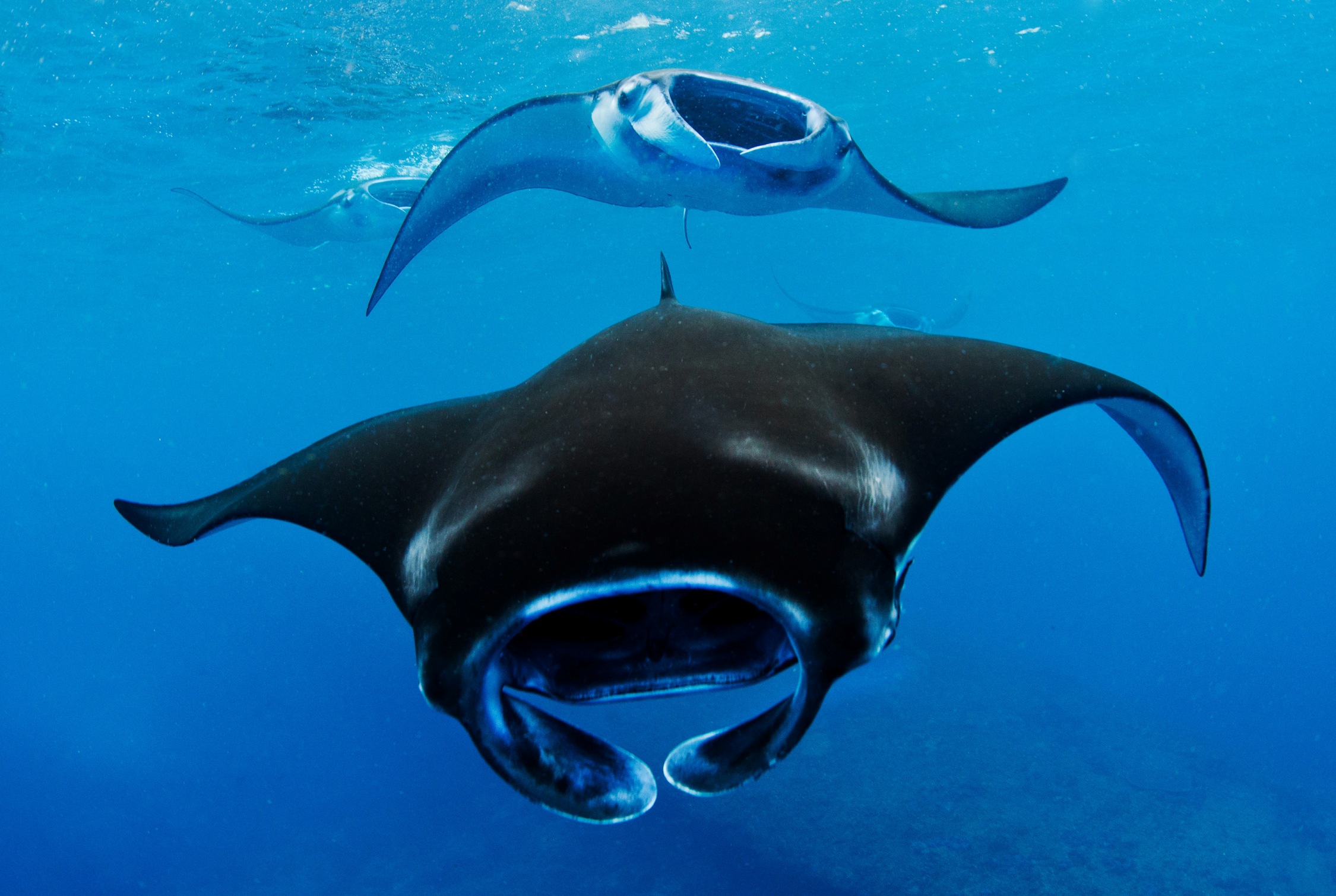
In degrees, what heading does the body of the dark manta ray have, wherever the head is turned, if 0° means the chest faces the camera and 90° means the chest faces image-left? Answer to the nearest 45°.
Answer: approximately 0°

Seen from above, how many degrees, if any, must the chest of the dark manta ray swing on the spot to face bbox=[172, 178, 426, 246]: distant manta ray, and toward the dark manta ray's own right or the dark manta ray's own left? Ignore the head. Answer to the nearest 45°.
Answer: approximately 180°

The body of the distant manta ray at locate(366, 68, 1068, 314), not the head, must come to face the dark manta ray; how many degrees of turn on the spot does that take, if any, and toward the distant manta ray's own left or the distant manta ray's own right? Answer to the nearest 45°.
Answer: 0° — it already faces it

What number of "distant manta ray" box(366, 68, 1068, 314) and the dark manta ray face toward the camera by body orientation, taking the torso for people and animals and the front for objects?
2

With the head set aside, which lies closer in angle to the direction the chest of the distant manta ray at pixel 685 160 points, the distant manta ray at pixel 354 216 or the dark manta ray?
the dark manta ray

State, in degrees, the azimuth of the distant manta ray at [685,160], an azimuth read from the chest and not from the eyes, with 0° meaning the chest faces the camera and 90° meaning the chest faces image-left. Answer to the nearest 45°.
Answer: approximately 0°

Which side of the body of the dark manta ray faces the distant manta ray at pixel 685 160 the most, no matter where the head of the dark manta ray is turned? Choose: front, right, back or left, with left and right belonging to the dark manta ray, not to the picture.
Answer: back
